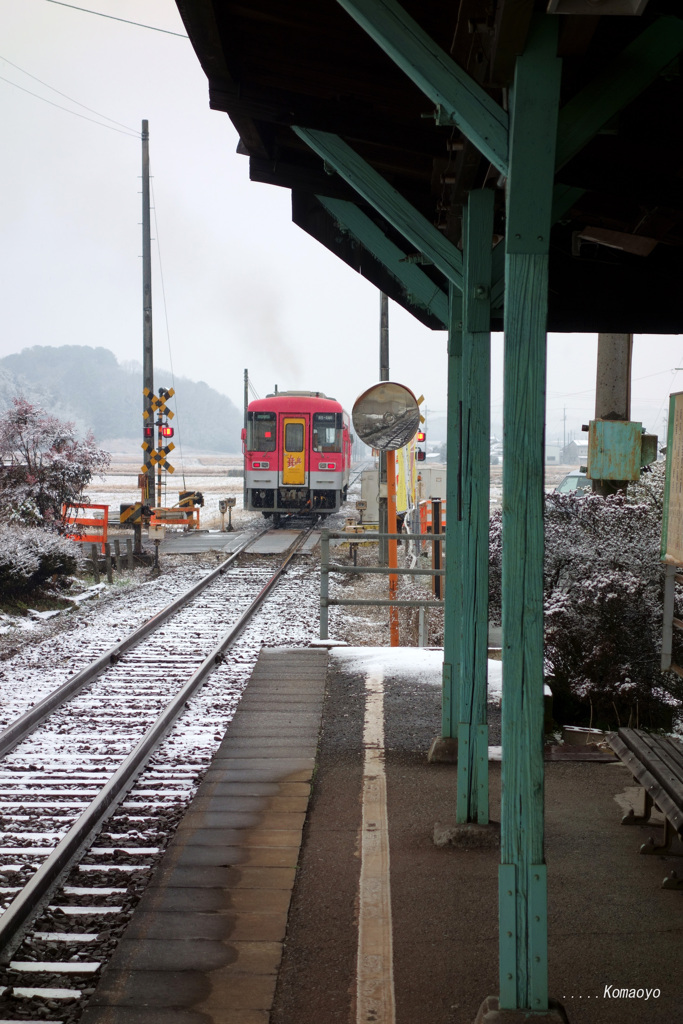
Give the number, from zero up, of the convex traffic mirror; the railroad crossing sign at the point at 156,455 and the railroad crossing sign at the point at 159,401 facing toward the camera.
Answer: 3

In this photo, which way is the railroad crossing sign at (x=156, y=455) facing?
toward the camera

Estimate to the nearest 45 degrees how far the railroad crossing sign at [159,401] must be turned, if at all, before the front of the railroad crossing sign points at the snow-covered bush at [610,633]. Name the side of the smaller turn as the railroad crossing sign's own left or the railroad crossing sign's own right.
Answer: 0° — it already faces it

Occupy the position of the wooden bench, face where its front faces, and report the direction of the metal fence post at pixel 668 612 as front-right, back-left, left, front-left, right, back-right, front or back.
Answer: right

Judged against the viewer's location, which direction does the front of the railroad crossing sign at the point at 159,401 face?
facing the viewer

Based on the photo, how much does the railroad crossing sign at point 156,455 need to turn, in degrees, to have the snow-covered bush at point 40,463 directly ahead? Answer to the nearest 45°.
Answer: approximately 45° to its right

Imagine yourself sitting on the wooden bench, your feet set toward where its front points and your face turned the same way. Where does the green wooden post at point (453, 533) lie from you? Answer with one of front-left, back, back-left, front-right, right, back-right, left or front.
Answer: front-right

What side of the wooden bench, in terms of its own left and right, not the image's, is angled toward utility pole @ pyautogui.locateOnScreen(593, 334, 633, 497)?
right

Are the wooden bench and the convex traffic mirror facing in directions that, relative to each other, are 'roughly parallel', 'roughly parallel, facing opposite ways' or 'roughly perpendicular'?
roughly perpendicular

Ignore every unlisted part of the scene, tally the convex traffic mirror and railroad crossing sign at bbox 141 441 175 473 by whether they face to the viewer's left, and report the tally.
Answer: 0

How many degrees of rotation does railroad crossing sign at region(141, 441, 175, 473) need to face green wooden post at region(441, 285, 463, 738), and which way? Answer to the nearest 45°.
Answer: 0° — it already faces it

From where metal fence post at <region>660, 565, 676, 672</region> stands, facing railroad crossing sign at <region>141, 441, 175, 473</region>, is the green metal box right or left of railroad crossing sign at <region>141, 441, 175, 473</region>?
right

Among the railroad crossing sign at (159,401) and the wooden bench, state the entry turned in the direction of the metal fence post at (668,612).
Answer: the railroad crossing sign

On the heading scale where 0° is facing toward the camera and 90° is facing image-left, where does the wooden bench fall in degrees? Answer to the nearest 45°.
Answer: approximately 90°
